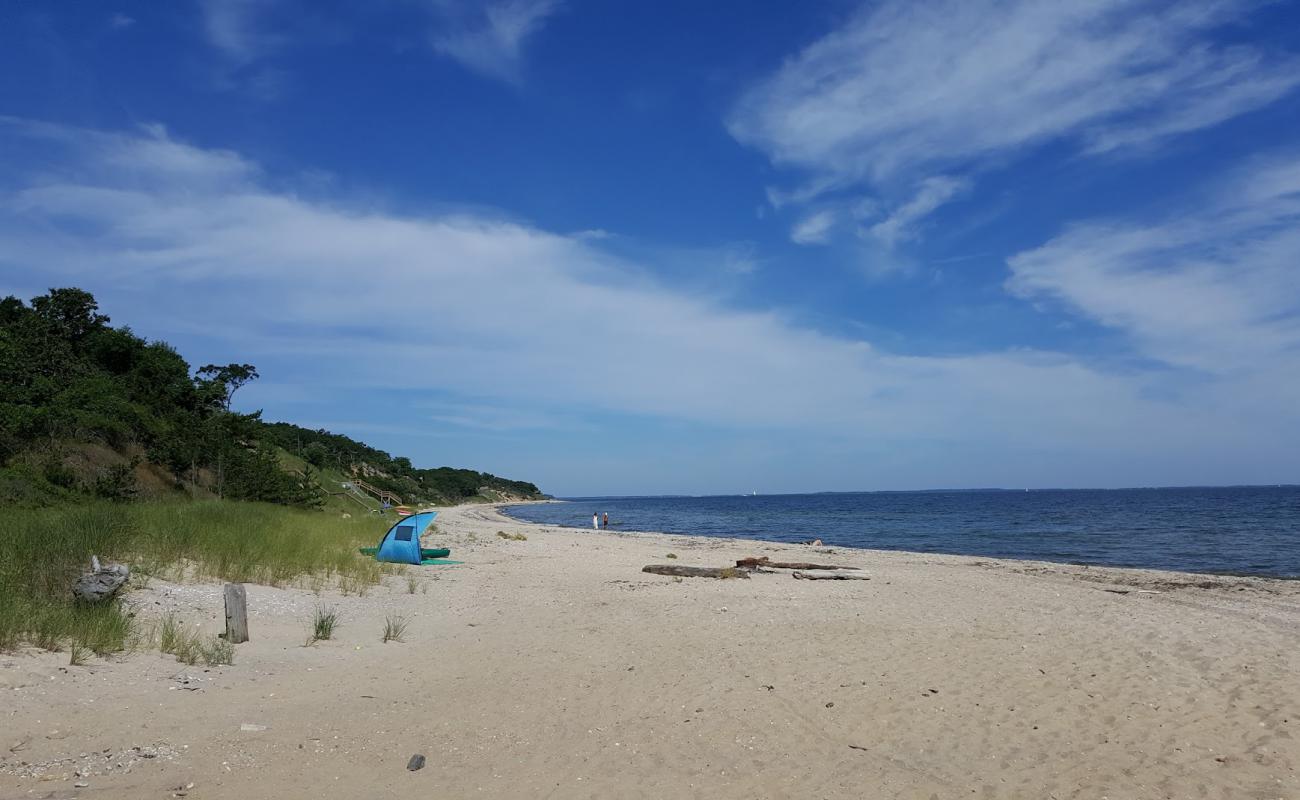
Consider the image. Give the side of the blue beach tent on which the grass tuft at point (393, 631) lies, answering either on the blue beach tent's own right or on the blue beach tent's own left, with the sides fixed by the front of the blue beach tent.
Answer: on the blue beach tent's own right

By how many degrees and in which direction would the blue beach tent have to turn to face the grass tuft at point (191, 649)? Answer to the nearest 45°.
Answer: approximately 90° to its right

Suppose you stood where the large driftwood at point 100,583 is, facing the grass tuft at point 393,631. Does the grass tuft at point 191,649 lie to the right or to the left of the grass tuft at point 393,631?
right

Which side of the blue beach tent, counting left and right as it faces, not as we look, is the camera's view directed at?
right

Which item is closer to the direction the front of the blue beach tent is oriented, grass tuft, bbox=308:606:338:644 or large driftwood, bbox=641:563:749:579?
the large driftwood

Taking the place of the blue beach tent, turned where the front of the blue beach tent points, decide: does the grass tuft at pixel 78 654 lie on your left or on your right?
on your right

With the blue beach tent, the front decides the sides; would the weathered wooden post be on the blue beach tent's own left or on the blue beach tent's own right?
on the blue beach tent's own right

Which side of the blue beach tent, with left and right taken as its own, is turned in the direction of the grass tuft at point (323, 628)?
right

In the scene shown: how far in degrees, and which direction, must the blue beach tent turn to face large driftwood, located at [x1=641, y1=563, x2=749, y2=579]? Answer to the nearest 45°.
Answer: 0° — it already faces it
